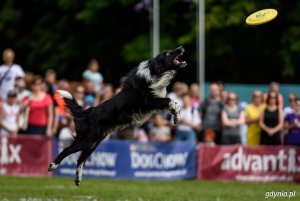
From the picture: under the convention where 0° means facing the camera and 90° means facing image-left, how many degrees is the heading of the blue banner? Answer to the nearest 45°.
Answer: approximately 0°

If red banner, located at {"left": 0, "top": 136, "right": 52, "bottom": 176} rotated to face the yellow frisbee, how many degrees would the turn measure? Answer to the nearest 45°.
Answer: approximately 45° to its left

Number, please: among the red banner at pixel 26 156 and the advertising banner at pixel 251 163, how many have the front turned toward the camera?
2

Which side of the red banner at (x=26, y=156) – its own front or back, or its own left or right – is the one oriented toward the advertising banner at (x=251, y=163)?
left

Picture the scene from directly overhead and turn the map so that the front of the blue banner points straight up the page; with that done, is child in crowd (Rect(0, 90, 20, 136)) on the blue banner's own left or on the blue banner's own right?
on the blue banner's own right

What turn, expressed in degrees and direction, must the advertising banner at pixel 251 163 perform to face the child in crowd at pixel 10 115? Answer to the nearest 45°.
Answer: approximately 90° to its right

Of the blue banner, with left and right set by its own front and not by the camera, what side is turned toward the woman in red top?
right

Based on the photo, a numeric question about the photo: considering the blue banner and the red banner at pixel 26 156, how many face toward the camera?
2
